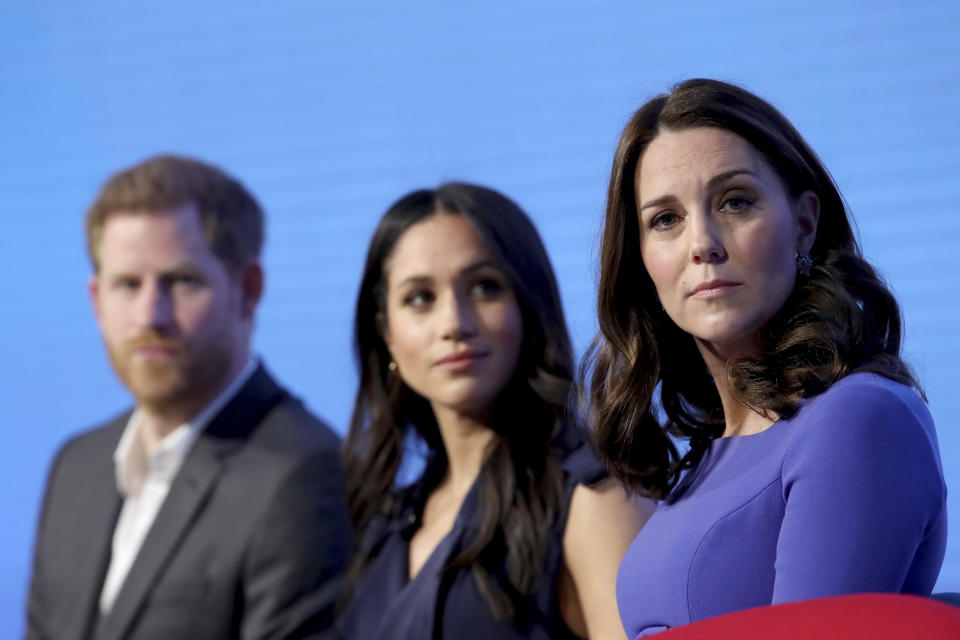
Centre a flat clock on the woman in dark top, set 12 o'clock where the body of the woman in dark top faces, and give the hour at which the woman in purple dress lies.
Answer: The woman in purple dress is roughly at 10 o'clock from the woman in dark top.

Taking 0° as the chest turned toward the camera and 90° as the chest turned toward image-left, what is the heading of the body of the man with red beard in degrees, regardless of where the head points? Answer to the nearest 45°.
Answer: approximately 45°

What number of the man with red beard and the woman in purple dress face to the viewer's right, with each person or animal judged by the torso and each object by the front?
0

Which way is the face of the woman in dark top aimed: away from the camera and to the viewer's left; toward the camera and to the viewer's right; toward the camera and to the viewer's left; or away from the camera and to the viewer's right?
toward the camera and to the viewer's right

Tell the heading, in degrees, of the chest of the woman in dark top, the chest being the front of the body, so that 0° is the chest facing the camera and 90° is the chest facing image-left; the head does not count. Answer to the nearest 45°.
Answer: approximately 45°

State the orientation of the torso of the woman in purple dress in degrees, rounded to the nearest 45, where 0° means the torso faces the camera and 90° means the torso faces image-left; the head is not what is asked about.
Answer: approximately 45°

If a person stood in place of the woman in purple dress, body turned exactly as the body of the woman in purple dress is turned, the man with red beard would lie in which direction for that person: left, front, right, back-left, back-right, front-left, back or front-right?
right

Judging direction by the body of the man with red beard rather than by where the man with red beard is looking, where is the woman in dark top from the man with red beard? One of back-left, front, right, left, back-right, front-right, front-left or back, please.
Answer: left

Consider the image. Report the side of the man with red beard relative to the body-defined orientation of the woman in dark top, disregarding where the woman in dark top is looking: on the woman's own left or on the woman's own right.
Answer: on the woman's own right

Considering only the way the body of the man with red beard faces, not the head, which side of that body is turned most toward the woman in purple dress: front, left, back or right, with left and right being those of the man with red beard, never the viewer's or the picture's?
left
